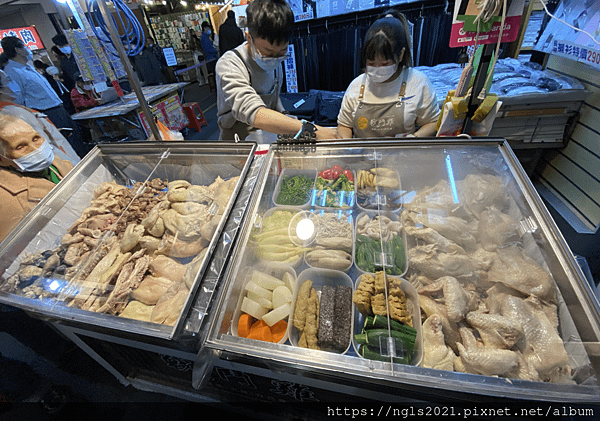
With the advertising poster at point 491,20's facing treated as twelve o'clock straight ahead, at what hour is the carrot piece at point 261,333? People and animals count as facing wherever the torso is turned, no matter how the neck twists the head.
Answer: The carrot piece is roughly at 1 o'clock from the advertising poster.

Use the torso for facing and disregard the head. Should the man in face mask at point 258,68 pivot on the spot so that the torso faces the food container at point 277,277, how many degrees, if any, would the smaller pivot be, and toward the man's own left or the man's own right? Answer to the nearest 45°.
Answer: approximately 45° to the man's own right

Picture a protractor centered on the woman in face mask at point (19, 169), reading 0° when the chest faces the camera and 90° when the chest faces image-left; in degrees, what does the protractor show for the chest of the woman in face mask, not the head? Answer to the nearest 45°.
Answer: approximately 315°

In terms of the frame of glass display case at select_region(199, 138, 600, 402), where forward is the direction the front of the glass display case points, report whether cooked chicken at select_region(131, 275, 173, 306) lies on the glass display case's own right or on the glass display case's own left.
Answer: on the glass display case's own right

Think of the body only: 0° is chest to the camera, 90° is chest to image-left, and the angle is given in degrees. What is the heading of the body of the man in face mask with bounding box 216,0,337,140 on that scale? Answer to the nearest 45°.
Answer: approximately 315°

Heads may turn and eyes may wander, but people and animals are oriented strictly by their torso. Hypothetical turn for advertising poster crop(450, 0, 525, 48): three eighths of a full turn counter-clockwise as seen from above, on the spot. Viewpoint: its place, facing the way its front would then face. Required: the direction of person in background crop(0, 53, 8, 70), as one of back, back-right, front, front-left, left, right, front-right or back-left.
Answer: back-left

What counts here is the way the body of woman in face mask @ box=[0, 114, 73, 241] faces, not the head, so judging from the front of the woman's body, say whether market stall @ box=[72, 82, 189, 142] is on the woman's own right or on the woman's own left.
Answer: on the woman's own left
